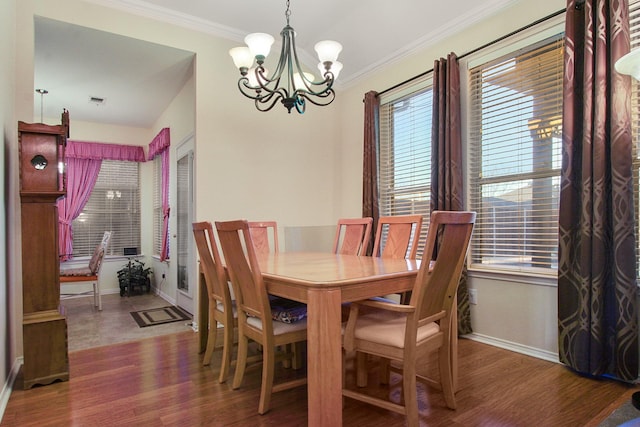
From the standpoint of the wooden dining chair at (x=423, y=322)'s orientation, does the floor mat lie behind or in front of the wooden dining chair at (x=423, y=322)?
in front

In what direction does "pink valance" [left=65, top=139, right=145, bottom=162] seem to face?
toward the camera

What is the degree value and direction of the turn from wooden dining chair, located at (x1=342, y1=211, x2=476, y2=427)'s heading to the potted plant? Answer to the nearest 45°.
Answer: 0° — it already faces it

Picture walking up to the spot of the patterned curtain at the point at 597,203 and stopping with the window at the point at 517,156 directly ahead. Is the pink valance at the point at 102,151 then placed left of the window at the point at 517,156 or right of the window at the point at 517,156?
left

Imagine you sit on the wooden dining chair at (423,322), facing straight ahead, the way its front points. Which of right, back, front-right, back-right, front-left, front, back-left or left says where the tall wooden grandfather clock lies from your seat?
front-left

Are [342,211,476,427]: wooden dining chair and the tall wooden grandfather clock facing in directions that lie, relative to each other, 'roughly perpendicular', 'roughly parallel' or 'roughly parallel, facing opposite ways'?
roughly perpendicular

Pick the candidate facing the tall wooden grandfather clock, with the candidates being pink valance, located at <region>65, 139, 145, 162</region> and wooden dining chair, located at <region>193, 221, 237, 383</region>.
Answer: the pink valance

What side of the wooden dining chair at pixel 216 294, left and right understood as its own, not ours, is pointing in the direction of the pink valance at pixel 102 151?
left

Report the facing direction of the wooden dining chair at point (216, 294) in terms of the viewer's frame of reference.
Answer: facing away from the viewer and to the right of the viewer

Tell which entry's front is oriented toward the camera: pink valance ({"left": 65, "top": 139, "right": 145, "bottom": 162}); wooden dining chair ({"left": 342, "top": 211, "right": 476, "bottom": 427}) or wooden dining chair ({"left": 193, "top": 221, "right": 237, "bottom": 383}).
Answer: the pink valance

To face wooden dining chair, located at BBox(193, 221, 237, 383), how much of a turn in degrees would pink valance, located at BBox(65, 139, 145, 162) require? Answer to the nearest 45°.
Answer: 0° — it already faces it

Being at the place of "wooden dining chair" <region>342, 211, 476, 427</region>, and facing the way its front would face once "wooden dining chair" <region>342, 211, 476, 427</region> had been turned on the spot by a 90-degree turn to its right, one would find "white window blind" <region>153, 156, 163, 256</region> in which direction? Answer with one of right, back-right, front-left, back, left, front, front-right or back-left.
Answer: left

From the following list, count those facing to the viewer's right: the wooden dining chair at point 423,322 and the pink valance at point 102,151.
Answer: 0
